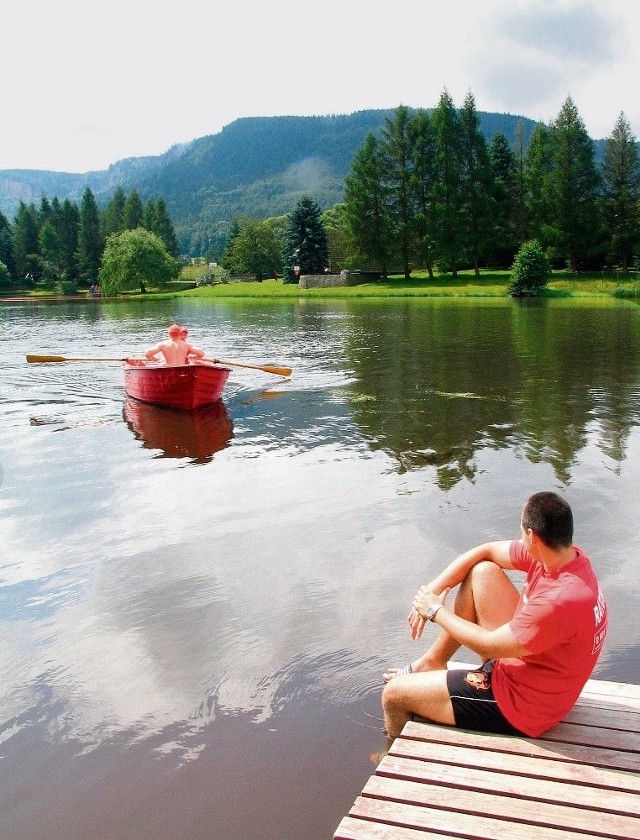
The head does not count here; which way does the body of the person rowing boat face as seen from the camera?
away from the camera

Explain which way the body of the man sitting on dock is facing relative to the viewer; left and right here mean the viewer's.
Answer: facing to the left of the viewer

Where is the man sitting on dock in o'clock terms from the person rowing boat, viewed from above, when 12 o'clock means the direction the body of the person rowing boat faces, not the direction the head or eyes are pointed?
The man sitting on dock is roughly at 6 o'clock from the person rowing boat.

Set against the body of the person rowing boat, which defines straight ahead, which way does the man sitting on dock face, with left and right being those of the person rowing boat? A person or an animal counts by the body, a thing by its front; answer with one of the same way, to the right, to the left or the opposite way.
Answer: to the left

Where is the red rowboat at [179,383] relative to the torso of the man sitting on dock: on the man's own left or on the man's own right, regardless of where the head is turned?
on the man's own right

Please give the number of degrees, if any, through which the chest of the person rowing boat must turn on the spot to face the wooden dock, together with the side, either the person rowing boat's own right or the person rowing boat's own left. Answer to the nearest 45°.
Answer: approximately 180°

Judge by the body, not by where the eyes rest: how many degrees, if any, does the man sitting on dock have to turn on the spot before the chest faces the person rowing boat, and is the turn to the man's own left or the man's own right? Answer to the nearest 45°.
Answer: approximately 45° to the man's own right

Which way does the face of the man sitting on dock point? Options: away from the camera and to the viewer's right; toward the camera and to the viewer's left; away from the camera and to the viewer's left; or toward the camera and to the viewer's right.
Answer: away from the camera and to the viewer's left
